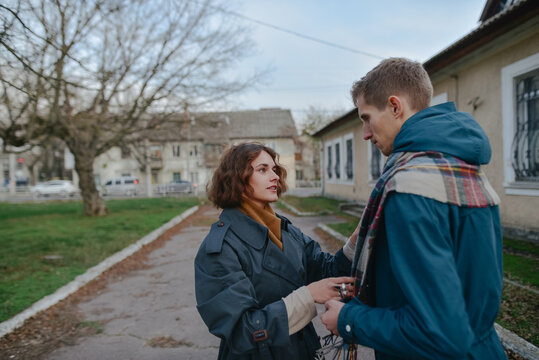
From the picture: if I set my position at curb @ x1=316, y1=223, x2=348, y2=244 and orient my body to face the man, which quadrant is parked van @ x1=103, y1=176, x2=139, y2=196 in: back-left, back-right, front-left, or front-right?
back-right

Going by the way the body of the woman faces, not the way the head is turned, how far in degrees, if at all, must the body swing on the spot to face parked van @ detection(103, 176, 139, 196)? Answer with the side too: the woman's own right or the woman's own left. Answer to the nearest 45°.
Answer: approximately 180°

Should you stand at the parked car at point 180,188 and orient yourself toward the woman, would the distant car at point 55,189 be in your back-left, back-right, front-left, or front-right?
back-right

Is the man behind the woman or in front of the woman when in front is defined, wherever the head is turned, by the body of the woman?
in front

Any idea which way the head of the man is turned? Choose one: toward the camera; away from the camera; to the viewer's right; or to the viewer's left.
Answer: to the viewer's left

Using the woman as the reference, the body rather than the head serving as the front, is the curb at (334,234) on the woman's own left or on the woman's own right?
on the woman's own left

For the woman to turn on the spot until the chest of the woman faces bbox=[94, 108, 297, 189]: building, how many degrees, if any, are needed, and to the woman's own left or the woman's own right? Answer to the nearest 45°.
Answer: approximately 135° to the woman's own left

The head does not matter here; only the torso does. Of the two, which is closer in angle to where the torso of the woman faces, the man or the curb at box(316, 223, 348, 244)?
the man

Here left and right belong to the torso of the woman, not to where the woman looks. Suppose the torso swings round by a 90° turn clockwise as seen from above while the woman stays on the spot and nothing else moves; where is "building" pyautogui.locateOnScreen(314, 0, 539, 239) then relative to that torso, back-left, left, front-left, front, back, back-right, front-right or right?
back

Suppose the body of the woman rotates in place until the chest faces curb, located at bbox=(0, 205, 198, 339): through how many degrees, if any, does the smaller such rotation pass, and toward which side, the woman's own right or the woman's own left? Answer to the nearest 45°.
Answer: approximately 180°

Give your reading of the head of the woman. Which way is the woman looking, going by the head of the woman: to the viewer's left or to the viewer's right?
to the viewer's right
